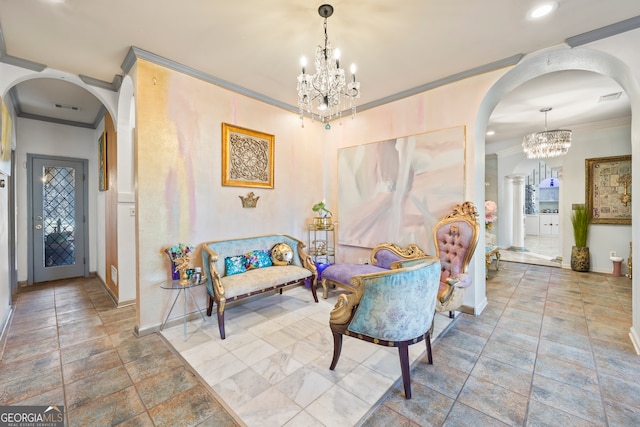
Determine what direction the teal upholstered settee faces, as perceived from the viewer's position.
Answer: facing the viewer and to the right of the viewer

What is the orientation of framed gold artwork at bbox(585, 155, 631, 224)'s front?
toward the camera

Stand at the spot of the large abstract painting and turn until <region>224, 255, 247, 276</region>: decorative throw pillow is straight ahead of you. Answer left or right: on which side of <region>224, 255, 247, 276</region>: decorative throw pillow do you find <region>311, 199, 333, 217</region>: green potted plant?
right

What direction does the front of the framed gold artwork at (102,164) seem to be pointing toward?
to the viewer's left

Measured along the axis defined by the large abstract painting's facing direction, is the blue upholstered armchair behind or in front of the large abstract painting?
in front

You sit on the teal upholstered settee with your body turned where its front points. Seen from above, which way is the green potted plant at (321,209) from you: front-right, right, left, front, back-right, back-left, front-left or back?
left

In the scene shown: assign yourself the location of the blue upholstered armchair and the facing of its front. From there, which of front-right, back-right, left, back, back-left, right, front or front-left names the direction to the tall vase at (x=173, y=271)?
front-left

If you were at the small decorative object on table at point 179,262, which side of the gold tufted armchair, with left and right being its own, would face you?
front

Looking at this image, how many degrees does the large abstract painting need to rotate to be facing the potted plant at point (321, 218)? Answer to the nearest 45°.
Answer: approximately 45° to its right

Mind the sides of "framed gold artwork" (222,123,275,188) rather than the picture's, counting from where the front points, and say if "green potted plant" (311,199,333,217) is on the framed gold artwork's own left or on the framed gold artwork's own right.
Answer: on the framed gold artwork's own left
